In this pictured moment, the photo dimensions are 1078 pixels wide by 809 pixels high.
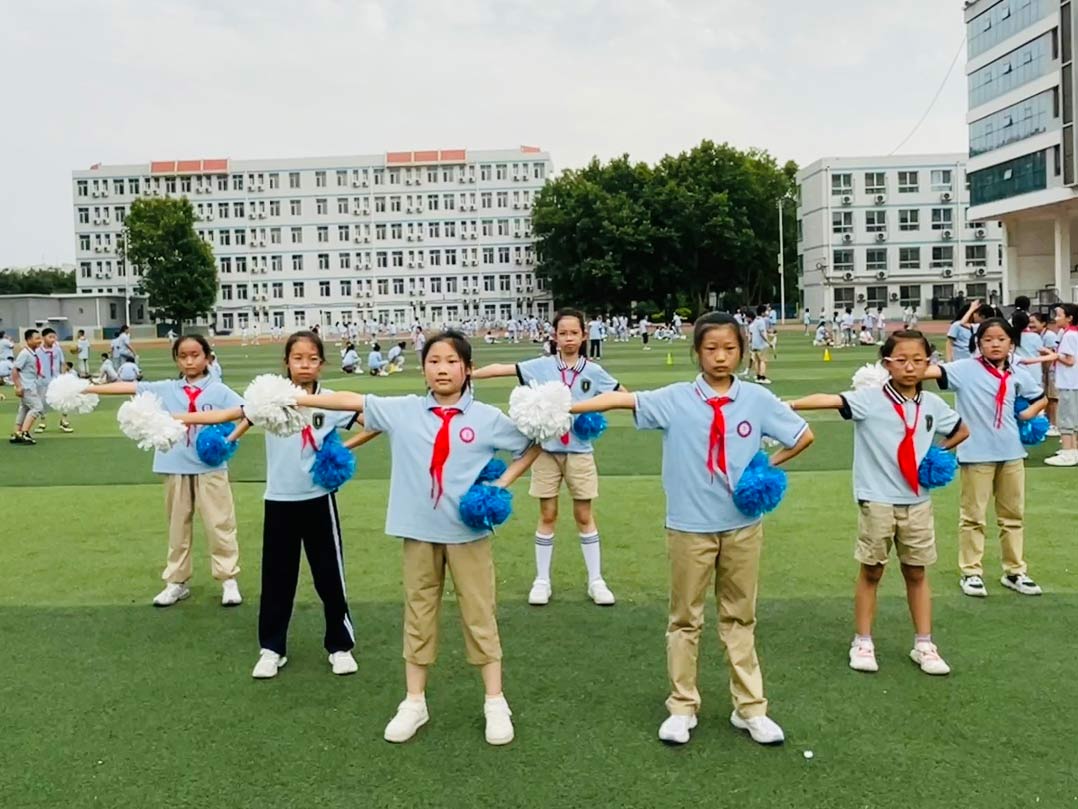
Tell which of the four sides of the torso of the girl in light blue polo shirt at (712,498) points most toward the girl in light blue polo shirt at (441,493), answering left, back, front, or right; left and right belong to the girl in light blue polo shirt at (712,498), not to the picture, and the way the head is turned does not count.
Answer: right

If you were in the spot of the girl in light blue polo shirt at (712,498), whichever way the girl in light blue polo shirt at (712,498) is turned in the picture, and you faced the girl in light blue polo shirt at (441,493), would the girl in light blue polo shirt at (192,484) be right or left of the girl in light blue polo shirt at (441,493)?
right

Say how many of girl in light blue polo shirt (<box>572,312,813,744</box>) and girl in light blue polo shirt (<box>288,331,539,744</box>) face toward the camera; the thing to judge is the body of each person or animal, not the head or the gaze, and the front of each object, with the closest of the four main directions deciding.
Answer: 2

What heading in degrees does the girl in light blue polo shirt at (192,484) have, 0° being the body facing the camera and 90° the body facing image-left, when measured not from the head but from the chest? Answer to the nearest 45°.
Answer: approximately 0°

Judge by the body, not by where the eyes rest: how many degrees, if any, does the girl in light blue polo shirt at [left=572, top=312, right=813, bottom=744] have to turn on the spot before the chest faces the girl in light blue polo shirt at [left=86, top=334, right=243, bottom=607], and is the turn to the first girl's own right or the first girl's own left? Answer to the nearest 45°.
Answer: approximately 135° to the first girl's own right

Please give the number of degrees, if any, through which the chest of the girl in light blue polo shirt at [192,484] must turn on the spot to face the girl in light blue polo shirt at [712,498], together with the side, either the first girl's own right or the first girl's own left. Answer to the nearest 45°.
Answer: approximately 45° to the first girl's own left
